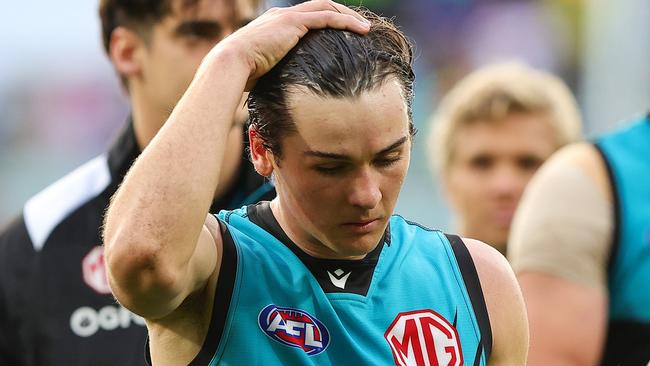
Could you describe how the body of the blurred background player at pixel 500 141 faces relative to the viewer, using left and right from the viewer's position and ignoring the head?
facing the viewer

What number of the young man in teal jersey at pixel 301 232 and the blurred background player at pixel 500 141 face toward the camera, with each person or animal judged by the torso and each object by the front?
2

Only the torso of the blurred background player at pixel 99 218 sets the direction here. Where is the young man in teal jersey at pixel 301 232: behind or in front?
in front

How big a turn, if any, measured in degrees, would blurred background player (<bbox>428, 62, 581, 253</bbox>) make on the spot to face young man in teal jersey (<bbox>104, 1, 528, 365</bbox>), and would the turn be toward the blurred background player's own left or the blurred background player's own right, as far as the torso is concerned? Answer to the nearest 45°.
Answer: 0° — they already face them

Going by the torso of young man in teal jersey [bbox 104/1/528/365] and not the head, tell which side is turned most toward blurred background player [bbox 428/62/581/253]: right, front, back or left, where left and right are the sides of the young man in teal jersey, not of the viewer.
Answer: back

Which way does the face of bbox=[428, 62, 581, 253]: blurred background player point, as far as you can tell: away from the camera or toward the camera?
toward the camera

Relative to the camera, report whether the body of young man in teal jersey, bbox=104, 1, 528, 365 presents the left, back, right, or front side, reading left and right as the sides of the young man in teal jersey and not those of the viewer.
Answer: front

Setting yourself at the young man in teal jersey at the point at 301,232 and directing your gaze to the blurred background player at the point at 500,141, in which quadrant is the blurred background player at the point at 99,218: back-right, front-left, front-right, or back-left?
front-left

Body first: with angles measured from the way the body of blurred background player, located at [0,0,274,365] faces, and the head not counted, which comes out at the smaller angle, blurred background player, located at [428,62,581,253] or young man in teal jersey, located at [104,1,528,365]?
the young man in teal jersey

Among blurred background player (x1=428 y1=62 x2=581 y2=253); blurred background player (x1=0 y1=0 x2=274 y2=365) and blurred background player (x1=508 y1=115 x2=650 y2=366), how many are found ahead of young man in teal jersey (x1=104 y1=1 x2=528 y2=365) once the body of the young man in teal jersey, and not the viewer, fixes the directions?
0

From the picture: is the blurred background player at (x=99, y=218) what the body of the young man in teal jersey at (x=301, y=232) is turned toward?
no

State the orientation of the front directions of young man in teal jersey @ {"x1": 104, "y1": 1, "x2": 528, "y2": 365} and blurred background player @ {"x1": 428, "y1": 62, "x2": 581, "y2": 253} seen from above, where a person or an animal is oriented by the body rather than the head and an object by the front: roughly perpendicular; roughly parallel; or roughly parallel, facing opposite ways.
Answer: roughly parallel

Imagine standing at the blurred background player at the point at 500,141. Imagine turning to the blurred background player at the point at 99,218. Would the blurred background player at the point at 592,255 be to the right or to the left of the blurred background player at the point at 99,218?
left

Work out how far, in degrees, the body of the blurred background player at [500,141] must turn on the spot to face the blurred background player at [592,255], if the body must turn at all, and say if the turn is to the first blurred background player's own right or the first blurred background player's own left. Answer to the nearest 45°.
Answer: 0° — they already face them

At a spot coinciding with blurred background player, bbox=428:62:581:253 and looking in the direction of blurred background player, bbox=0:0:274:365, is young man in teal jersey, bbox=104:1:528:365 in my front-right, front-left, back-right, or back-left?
front-left

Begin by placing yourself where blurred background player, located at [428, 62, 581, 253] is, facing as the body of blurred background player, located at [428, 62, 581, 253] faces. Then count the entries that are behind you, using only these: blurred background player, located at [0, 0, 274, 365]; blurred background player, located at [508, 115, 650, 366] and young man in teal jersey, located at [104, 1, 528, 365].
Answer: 0

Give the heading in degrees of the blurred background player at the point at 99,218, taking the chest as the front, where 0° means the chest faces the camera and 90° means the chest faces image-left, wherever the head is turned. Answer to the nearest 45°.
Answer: approximately 315°
